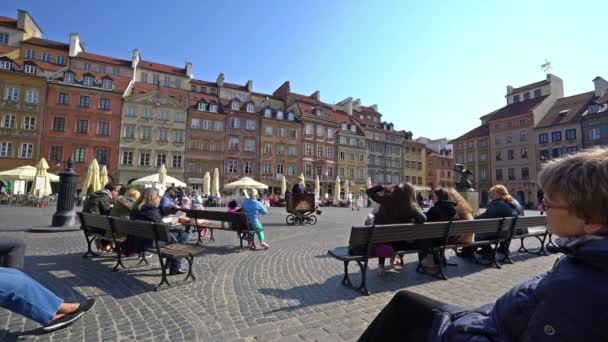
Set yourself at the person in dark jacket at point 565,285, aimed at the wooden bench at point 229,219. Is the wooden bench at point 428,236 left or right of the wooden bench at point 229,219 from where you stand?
right

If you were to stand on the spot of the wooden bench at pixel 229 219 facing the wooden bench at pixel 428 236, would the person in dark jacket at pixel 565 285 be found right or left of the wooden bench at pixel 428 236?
right

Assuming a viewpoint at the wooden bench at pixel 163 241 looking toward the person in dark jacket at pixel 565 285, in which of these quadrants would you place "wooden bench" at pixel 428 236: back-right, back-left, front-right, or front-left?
front-left

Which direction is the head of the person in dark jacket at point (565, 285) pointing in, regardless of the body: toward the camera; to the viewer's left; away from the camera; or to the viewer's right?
to the viewer's left

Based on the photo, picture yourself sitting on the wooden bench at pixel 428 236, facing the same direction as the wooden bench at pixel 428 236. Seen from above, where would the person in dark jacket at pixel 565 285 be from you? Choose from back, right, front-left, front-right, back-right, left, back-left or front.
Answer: back-left

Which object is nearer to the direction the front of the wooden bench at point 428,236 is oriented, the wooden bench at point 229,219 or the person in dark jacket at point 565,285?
the wooden bench

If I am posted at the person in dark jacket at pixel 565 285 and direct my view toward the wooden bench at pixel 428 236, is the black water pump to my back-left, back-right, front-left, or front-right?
front-left

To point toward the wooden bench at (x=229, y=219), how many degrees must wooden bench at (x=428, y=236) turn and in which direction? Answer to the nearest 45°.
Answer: approximately 45° to its left

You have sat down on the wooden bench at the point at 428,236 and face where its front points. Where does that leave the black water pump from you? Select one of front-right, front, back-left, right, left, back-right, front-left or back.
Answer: front-left

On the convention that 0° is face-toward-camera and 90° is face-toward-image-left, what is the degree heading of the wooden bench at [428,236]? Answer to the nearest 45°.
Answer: approximately 135°
